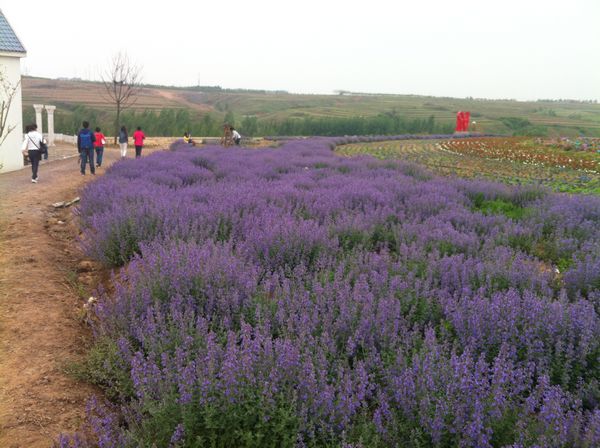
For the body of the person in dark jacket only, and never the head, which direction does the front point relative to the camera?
away from the camera

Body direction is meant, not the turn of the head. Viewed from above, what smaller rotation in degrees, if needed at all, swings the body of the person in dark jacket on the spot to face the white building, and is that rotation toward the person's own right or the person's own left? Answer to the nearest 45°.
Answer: approximately 45° to the person's own left

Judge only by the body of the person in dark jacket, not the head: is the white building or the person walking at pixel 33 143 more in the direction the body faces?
the white building

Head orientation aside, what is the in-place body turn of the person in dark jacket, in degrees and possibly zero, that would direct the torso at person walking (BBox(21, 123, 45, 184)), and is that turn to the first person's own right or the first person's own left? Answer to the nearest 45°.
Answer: approximately 135° to the first person's own left
